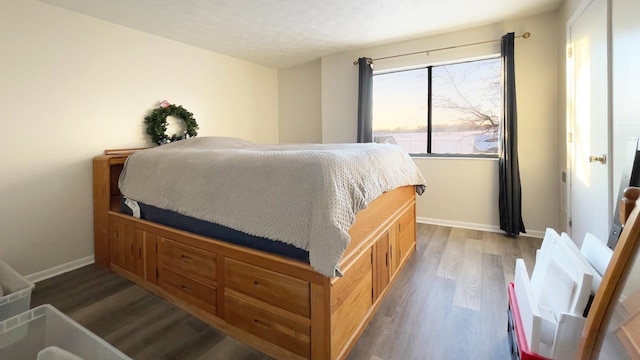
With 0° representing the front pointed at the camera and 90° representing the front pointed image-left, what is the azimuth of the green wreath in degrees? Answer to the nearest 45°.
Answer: approximately 315°

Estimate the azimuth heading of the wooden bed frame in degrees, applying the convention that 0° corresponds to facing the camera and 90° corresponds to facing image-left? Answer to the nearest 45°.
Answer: approximately 315°

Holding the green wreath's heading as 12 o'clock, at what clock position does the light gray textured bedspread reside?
The light gray textured bedspread is roughly at 1 o'clock from the green wreath.

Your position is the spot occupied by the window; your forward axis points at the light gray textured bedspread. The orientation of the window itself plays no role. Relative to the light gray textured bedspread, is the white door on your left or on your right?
left

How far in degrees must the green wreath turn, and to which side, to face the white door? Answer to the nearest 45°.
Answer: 0° — it already faces it

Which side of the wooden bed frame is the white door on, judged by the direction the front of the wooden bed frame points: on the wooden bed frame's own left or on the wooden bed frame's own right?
on the wooden bed frame's own left

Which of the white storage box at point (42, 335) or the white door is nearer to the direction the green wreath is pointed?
the white door

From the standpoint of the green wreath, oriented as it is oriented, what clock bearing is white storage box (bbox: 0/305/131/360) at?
The white storage box is roughly at 2 o'clock from the green wreath.
